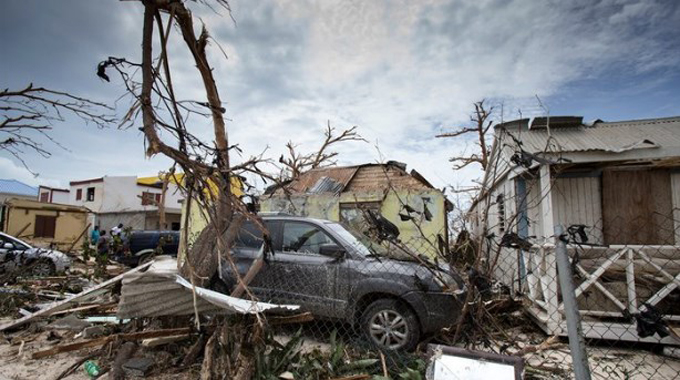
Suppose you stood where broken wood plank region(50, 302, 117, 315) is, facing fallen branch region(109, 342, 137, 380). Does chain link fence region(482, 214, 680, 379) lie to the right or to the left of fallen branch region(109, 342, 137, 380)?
left

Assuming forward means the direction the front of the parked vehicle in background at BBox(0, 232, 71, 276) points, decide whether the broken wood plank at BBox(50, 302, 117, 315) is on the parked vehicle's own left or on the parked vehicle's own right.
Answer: on the parked vehicle's own right

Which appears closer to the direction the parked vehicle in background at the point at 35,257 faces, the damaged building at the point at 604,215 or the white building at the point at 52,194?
the damaged building

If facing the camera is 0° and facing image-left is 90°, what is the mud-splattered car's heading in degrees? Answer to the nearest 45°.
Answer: approximately 315°

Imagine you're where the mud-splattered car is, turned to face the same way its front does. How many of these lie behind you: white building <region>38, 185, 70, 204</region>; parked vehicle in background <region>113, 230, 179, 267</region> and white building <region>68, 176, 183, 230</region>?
3

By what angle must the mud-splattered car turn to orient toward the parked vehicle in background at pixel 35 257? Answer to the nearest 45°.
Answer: approximately 180°

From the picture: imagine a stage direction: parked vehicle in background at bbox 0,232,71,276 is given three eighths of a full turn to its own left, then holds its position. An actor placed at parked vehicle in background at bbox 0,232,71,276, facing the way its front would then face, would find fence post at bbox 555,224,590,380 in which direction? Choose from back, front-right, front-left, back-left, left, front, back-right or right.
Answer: back-left

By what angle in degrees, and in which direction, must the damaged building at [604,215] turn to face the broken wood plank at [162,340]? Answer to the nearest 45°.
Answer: approximately 45° to its right

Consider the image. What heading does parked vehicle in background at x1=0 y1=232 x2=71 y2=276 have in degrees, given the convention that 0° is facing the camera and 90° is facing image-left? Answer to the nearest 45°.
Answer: approximately 270°
